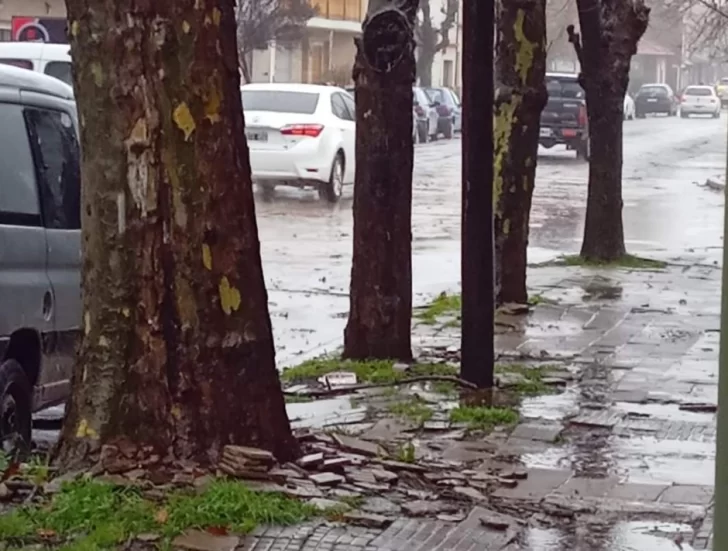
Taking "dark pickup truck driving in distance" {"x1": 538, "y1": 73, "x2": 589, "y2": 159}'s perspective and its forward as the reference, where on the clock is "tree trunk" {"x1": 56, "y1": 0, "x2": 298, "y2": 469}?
The tree trunk is roughly at 6 o'clock from the dark pickup truck driving in distance.

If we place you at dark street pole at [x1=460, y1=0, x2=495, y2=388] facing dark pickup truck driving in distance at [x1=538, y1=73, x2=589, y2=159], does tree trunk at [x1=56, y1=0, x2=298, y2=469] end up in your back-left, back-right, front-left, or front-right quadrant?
back-left

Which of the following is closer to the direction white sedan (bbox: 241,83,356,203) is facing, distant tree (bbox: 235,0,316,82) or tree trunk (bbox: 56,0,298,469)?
the distant tree

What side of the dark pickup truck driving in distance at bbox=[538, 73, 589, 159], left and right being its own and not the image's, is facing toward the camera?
back

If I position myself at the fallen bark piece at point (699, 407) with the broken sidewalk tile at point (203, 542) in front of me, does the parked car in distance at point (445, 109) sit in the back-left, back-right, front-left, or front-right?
back-right

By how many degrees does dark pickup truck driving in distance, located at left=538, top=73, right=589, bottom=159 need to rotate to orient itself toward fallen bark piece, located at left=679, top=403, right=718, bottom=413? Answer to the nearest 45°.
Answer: approximately 180°

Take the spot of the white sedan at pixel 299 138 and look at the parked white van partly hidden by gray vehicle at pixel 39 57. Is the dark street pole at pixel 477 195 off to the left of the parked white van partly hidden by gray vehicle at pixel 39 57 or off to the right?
left

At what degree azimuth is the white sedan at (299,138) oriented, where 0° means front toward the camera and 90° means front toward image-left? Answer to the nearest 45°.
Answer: approximately 225°

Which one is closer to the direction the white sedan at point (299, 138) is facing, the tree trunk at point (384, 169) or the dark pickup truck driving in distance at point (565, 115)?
the dark pickup truck driving in distance
